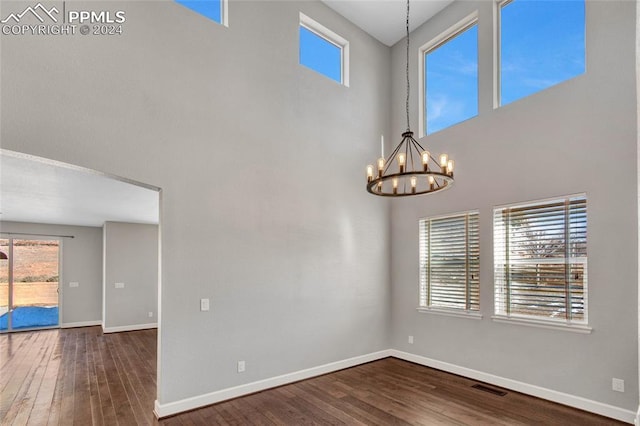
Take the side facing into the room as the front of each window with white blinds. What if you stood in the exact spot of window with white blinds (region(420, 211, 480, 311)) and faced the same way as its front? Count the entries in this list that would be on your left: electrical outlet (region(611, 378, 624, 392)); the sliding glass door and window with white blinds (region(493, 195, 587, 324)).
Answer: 2

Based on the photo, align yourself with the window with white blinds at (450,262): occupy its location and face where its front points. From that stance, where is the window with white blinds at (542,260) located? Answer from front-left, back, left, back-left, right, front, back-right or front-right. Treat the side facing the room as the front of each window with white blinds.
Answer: left

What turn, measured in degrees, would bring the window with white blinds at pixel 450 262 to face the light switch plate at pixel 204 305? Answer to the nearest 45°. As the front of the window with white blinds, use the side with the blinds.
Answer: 0° — it already faces it

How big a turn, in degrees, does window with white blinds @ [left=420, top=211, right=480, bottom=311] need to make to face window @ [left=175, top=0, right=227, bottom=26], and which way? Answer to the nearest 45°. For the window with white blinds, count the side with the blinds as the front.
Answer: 0° — it already faces it

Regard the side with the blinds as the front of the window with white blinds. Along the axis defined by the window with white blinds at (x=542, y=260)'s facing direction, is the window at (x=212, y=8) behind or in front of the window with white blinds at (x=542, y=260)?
in front

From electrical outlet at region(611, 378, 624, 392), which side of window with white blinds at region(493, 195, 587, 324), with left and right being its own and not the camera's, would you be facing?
left

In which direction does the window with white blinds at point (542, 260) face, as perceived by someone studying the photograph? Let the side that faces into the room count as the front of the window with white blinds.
facing the viewer and to the left of the viewer

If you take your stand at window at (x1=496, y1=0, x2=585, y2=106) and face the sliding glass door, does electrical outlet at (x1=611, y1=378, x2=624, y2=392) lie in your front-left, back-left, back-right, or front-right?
back-left

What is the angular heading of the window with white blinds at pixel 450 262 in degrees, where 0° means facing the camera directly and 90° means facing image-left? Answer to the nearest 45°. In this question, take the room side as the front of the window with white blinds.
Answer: approximately 45°

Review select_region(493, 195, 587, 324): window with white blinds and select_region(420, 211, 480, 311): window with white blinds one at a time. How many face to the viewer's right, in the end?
0
